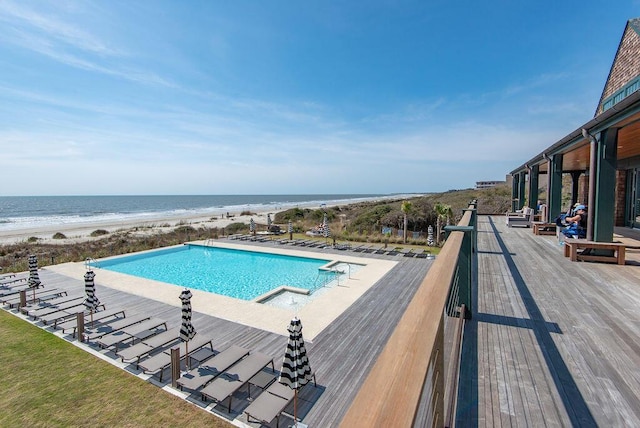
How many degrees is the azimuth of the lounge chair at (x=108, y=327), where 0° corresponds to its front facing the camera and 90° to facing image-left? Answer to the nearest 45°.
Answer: approximately 225°

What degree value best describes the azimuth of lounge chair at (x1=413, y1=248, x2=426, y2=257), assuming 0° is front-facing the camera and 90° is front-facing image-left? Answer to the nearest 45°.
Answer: approximately 45°

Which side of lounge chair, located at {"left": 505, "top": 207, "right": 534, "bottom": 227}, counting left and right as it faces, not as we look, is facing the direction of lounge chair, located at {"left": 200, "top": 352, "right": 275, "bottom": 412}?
left

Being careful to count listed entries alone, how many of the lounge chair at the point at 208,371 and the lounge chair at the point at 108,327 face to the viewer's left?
0

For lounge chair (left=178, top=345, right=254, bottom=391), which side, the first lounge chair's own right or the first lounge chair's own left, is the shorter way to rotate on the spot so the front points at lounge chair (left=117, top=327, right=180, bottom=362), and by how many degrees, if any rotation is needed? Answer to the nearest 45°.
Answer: approximately 90° to the first lounge chair's own left

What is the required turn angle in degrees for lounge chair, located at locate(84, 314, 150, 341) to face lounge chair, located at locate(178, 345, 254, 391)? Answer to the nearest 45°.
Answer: approximately 90° to its right

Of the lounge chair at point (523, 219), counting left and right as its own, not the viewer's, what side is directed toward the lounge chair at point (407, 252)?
front

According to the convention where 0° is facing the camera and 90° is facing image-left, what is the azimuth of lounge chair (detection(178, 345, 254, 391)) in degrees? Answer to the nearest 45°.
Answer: approximately 225°

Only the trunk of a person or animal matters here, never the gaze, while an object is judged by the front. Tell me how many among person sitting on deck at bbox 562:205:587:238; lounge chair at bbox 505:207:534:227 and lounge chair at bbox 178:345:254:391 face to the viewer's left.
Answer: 2

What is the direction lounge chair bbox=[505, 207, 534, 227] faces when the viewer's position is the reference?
facing to the left of the viewer

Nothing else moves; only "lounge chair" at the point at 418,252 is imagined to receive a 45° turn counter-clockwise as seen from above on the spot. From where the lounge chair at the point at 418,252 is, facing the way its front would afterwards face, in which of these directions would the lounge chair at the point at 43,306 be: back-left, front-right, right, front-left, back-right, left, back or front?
front-right

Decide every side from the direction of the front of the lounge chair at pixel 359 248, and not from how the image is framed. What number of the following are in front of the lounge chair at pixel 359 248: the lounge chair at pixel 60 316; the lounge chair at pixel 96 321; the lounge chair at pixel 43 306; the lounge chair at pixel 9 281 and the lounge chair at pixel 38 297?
5

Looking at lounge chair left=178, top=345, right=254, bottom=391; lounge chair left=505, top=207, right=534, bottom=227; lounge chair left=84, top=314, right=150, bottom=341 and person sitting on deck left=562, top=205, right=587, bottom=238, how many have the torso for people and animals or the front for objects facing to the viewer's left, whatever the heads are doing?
2

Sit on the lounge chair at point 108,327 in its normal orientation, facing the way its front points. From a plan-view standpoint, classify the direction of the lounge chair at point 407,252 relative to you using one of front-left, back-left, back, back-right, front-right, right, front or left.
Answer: front-right

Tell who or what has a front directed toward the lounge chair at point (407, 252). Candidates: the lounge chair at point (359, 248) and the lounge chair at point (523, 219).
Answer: the lounge chair at point (523, 219)

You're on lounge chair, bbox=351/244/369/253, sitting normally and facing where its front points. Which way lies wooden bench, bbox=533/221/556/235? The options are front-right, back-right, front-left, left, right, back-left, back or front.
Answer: left
